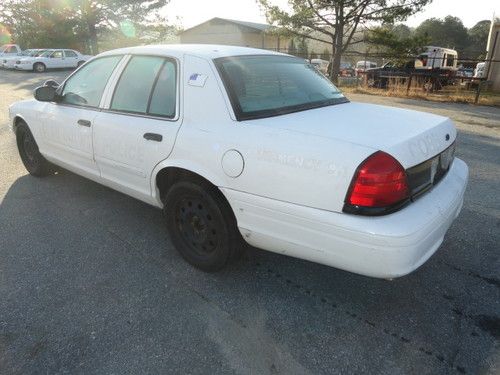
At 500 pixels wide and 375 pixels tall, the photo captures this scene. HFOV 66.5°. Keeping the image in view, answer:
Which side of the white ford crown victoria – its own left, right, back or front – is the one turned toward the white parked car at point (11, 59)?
front

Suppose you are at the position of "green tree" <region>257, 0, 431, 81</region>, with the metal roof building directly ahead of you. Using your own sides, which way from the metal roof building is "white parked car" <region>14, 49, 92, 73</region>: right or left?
left

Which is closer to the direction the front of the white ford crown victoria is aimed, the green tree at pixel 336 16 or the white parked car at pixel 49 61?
the white parked car

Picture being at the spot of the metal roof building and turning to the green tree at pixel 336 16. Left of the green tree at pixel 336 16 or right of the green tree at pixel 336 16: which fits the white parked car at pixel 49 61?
right

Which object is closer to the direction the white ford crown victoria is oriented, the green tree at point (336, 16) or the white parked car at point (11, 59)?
the white parked car

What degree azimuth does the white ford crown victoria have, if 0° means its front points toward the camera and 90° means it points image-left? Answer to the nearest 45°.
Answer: approximately 135°

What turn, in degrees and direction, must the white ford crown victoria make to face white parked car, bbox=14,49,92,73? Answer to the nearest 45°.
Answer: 0° — it already faces it

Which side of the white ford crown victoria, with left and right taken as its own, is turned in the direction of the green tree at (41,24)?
front

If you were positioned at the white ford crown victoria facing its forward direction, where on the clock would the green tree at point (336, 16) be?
The green tree is roughly at 2 o'clock from the white ford crown victoria.

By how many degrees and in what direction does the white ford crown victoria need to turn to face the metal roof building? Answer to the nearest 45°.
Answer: approximately 45° to its right
